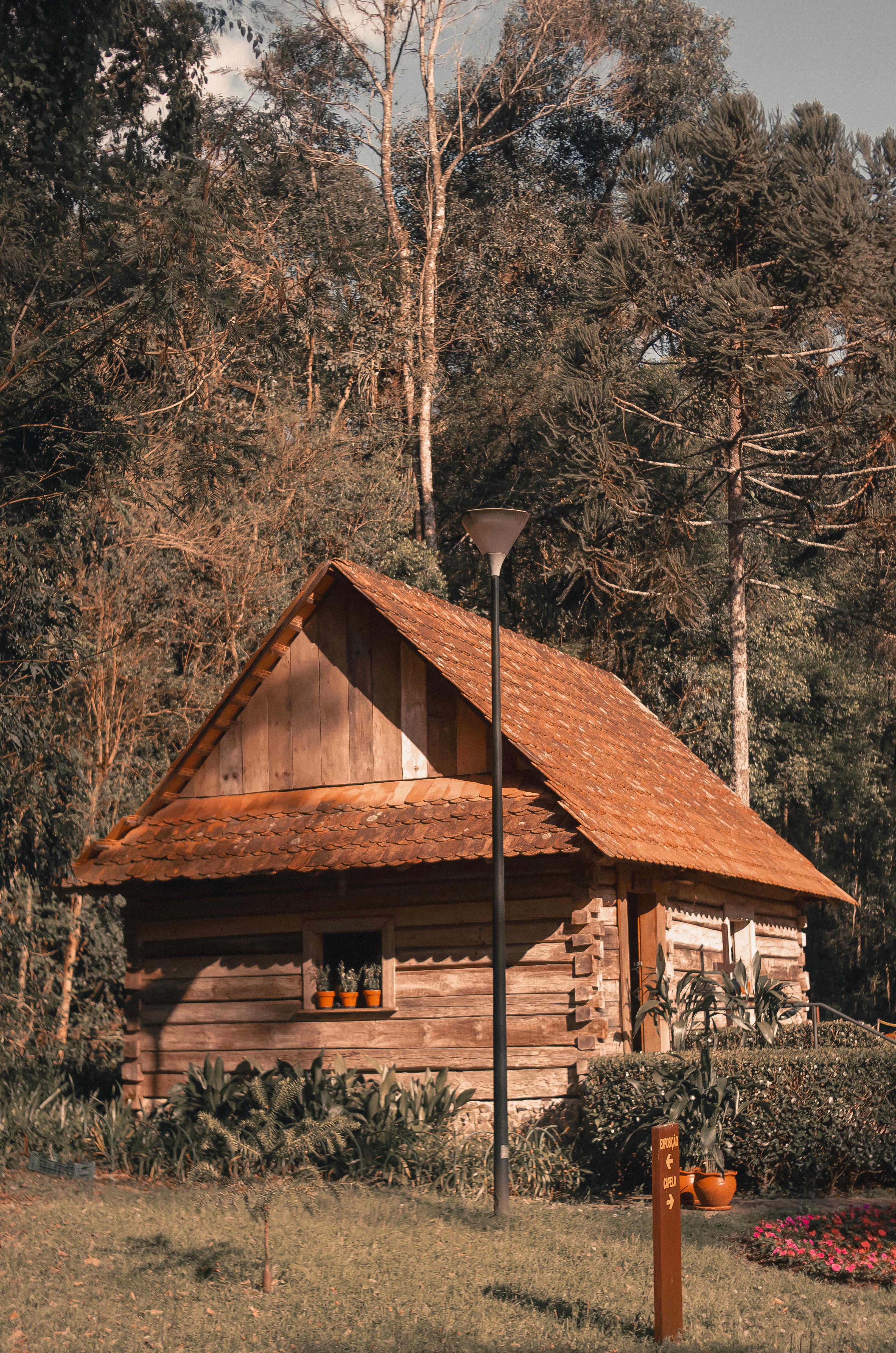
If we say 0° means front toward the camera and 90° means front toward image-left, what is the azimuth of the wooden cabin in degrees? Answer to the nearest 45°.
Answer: approximately 315°

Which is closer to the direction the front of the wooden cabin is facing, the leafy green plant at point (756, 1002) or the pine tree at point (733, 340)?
the leafy green plant

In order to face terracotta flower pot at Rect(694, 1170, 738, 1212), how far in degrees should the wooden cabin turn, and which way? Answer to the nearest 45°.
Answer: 0° — it already faces it

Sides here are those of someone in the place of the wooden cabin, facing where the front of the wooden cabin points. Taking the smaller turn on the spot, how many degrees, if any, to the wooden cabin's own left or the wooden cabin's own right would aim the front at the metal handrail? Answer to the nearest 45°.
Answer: approximately 45° to the wooden cabin's own left

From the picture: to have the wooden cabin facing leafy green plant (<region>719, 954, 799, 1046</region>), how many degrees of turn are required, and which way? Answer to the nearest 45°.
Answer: approximately 45° to its left

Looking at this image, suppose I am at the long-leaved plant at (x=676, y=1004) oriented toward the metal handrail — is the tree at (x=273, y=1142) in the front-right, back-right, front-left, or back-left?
back-right

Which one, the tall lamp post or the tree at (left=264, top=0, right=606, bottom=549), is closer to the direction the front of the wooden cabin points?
the tall lamp post

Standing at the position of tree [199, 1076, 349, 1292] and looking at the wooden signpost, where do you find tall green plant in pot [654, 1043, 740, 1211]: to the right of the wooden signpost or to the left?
left

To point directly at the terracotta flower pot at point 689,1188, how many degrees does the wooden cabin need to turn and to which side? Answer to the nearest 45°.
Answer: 0° — it already faces it
